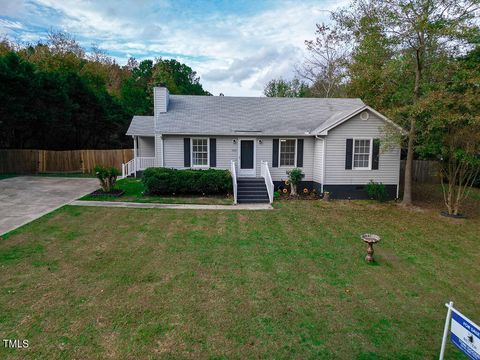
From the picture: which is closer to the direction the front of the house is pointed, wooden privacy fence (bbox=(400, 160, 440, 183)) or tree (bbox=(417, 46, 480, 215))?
the tree

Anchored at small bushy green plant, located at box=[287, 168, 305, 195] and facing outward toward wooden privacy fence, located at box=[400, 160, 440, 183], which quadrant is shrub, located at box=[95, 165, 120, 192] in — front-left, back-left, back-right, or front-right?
back-left

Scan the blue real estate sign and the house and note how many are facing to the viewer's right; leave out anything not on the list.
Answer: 0

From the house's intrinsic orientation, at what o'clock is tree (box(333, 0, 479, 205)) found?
The tree is roughly at 10 o'clock from the house.

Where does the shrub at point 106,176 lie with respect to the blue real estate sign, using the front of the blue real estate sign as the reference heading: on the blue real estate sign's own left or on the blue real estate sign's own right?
on the blue real estate sign's own right

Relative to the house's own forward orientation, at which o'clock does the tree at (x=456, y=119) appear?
The tree is roughly at 10 o'clock from the house.

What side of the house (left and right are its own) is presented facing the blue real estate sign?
front

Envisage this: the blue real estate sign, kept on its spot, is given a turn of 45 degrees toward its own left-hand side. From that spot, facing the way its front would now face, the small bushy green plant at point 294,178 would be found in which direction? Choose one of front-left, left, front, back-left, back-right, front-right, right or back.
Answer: back-right

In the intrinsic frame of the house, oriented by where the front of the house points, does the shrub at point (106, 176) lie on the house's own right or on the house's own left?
on the house's own right

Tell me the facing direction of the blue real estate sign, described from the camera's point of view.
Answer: facing the viewer and to the left of the viewer

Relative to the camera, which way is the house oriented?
toward the camera

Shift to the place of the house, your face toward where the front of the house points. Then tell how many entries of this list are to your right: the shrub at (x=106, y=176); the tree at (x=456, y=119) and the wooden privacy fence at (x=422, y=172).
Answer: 1

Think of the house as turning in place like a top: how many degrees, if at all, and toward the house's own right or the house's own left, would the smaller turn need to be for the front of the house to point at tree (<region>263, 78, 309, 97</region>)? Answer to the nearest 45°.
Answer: approximately 180°

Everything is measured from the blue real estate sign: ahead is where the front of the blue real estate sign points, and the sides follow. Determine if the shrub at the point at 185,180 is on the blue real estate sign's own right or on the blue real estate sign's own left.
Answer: on the blue real estate sign's own right

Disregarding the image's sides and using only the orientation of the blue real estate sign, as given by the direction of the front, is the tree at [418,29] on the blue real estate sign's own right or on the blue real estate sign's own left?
on the blue real estate sign's own right
